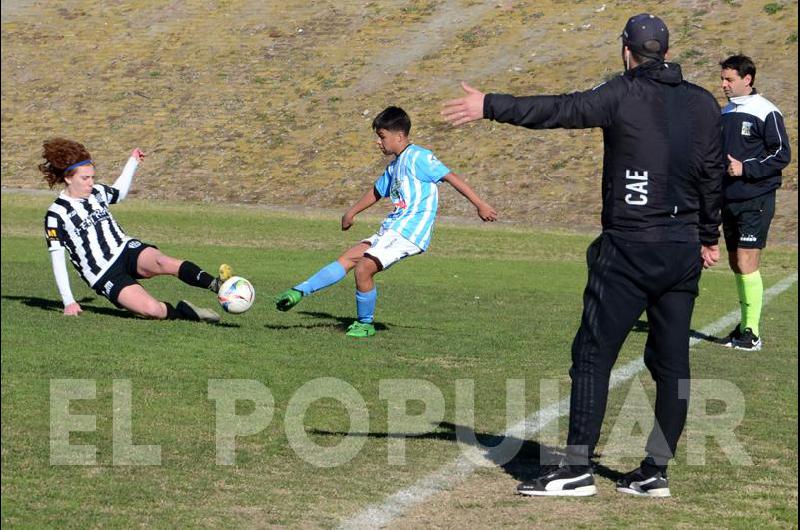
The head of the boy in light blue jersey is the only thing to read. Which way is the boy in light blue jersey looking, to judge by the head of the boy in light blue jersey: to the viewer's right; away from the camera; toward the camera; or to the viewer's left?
to the viewer's left

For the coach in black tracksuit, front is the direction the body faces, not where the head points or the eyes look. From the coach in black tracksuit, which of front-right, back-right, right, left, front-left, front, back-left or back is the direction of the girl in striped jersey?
front

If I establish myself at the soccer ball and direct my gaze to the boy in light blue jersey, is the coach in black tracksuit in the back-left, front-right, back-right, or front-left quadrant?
front-right

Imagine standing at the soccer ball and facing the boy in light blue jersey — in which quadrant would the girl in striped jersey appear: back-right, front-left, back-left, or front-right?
back-left

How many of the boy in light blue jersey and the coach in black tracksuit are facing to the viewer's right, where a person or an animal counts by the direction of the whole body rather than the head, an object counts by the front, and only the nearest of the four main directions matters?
0

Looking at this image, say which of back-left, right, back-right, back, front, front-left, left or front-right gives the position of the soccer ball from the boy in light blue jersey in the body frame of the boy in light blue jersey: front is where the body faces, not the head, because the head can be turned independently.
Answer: front-right

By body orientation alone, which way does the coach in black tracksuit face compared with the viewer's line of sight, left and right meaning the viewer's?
facing away from the viewer and to the left of the viewer

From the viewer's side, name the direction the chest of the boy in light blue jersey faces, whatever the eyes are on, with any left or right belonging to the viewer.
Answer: facing the viewer and to the left of the viewer

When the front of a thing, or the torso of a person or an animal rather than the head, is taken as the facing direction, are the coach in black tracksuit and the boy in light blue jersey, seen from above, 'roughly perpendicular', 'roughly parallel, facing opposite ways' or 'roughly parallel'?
roughly perpendicular

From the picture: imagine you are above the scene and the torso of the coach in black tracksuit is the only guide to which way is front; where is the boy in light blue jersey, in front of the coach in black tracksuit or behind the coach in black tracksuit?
in front

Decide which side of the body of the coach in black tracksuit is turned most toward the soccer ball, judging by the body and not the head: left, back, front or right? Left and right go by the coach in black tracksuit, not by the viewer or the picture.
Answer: front
